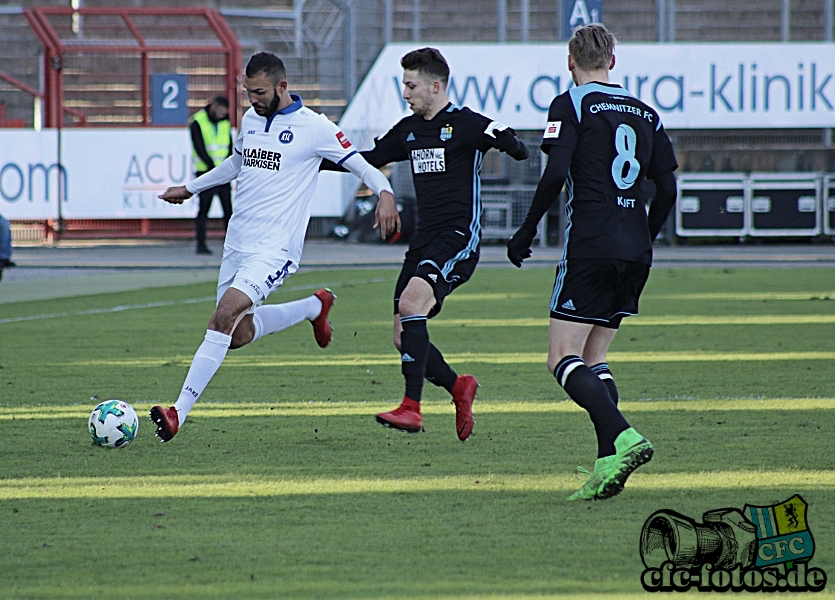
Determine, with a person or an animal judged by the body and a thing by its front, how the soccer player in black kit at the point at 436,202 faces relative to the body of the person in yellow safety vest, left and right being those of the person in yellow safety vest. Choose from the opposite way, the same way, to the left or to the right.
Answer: to the right

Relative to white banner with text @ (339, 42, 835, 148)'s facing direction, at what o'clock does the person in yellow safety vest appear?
The person in yellow safety vest is roughly at 2 o'clock from the white banner with text.

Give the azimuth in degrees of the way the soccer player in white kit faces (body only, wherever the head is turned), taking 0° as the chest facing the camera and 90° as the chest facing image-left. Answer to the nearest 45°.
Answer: approximately 45°

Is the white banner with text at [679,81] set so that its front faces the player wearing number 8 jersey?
yes

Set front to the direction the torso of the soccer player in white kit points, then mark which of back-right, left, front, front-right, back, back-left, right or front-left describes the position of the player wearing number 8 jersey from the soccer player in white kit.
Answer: left

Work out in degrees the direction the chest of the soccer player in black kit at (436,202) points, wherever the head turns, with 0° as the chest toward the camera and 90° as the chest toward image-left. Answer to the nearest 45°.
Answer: approximately 45°

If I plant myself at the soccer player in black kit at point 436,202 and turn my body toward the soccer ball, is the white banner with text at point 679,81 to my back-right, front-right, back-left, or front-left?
back-right
